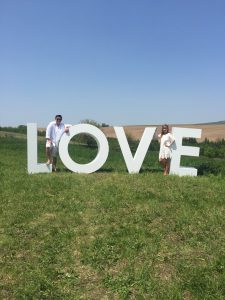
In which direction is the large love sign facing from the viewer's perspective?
toward the camera
